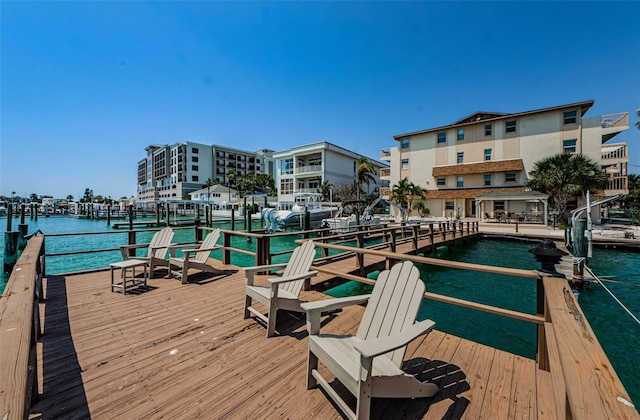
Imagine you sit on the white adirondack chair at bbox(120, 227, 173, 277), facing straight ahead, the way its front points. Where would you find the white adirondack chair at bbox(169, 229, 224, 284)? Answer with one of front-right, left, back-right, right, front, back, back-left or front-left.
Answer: left

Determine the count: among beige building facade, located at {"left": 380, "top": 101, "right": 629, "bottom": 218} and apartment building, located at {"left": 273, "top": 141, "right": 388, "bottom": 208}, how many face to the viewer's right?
0

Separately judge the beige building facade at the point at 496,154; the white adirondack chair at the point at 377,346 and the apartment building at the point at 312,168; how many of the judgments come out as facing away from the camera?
0

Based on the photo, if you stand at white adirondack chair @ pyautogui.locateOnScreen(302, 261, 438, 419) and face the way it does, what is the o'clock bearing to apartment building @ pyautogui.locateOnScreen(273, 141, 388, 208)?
The apartment building is roughly at 4 o'clock from the white adirondack chair.

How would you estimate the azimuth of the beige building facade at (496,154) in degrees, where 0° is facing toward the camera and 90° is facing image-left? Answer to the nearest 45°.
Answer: approximately 45°

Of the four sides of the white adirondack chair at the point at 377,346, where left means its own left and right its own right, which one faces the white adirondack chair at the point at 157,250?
right

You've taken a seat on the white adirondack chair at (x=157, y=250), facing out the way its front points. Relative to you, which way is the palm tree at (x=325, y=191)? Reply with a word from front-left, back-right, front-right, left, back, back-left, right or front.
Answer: back

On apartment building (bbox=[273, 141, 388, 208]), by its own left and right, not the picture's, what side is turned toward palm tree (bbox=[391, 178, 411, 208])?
left

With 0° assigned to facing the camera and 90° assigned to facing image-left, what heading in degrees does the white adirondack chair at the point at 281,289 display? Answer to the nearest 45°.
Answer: approximately 45°

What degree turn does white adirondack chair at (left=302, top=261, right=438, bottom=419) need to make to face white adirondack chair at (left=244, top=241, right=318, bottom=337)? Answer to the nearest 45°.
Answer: approximately 90° to its right

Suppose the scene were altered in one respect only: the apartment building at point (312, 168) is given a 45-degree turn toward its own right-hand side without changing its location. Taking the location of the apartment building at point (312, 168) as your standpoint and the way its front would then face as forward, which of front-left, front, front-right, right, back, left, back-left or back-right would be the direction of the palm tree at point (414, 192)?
back-left

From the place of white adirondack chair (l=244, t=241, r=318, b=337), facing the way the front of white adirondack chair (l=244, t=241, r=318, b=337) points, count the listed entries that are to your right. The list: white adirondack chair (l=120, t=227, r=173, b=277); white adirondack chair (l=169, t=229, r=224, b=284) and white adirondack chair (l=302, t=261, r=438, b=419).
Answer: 2
